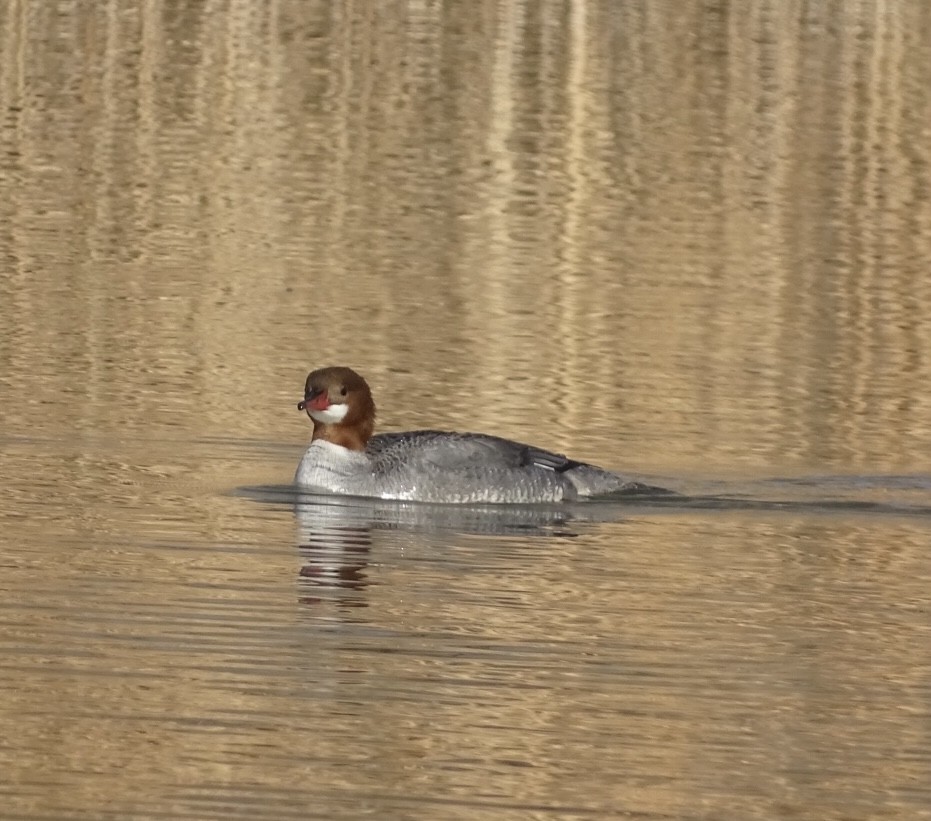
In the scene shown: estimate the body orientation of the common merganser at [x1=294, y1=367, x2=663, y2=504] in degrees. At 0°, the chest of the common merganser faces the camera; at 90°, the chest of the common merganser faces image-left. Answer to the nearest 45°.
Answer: approximately 90°
